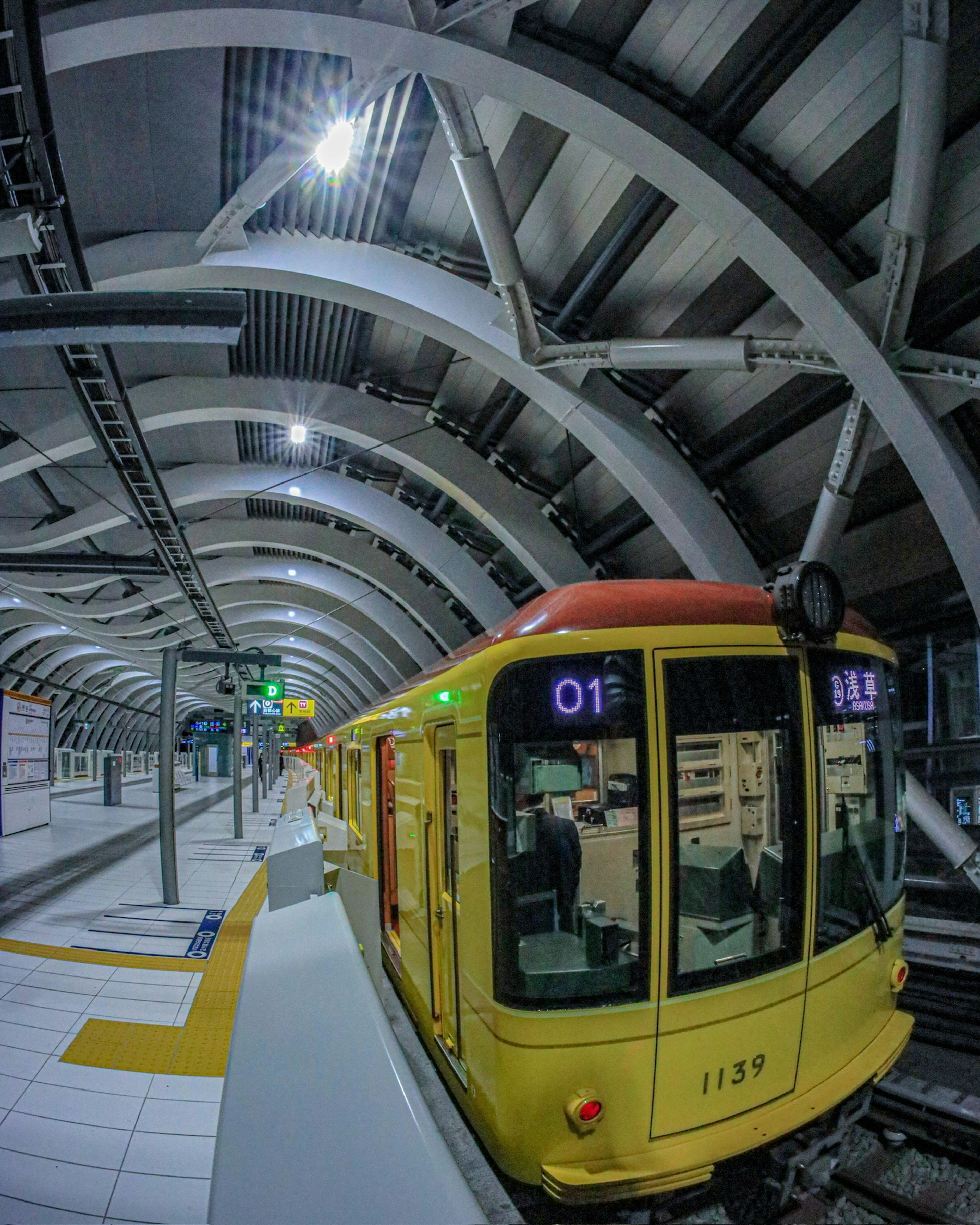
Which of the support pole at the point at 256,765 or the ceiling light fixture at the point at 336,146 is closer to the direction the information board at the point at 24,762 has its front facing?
the ceiling light fixture

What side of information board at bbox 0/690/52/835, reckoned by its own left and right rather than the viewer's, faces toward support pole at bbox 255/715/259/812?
left

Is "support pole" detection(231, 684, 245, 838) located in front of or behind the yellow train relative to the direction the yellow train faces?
behind

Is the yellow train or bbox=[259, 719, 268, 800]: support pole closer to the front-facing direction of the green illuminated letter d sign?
the yellow train

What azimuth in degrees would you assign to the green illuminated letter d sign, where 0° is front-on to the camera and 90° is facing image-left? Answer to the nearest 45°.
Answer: approximately 0°

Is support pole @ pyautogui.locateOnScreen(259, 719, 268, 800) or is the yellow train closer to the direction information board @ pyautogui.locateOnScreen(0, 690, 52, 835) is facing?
the yellow train

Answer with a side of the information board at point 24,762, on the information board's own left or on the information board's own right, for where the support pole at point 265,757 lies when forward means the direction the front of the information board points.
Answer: on the information board's own left

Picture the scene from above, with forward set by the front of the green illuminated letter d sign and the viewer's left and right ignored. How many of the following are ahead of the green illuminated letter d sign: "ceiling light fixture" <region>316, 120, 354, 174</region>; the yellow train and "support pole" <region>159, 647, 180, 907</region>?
3

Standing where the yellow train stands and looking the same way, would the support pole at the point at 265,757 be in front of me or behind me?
behind

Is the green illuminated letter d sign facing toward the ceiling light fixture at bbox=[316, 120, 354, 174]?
yes
